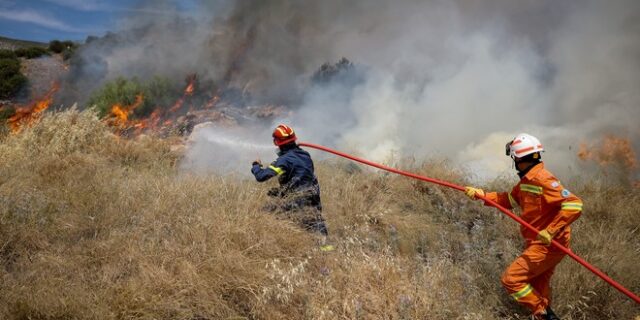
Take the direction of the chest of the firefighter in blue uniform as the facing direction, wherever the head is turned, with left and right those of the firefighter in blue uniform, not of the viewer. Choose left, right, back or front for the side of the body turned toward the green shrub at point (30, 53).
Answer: front

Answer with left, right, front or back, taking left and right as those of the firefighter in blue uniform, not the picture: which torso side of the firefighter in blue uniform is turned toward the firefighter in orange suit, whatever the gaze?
back

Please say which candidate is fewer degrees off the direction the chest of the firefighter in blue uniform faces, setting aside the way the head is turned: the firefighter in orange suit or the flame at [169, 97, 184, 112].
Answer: the flame

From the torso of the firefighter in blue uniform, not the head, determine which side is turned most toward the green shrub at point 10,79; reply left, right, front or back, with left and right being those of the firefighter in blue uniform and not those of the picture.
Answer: front

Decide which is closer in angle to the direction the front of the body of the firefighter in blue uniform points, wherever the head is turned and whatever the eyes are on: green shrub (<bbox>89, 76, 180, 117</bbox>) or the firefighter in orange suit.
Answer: the green shrub

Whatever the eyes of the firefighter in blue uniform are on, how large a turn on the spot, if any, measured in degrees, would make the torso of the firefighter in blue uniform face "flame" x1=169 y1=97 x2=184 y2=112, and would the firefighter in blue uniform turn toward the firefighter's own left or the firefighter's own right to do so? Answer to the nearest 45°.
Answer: approximately 45° to the firefighter's own right

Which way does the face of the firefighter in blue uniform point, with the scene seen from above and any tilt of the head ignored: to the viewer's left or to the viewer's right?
to the viewer's left

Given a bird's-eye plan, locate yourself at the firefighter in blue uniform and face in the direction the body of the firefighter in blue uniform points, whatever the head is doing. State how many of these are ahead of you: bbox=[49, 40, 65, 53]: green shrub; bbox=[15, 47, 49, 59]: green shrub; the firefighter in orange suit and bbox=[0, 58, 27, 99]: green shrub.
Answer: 3

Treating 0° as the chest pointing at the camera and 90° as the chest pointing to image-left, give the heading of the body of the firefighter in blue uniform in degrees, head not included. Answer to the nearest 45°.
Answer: approximately 135°

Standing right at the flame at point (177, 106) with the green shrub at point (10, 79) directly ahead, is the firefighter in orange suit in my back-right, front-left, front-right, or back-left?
back-left

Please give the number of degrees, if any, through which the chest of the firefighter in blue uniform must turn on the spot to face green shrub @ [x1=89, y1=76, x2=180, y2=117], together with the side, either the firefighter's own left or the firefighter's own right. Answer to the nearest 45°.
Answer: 0° — they already face it
